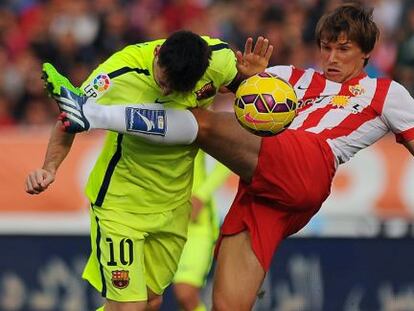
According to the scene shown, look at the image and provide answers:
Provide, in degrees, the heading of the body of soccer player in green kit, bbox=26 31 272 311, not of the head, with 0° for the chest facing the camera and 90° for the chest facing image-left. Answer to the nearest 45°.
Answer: approximately 315°

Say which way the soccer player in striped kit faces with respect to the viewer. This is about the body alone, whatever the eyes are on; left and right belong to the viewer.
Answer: facing the viewer and to the left of the viewer

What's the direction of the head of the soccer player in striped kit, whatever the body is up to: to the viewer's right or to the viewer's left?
to the viewer's left
